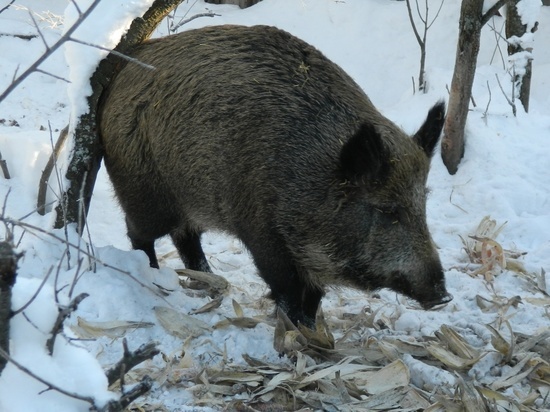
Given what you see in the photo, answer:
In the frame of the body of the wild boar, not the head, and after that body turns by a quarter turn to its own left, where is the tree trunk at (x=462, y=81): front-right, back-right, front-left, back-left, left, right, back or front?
front

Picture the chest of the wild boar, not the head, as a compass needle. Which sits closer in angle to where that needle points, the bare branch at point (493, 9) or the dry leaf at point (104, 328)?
the bare branch

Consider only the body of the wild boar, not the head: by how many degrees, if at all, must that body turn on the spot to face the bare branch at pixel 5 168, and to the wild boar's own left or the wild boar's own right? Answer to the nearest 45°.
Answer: approximately 180°

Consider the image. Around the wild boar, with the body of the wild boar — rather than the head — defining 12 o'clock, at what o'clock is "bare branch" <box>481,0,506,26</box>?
The bare branch is roughly at 9 o'clock from the wild boar.

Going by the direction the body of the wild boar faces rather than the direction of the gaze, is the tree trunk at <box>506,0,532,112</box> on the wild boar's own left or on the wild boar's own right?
on the wild boar's own left

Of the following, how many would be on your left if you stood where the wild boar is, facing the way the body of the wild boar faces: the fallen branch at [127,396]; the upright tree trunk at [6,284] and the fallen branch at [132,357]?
0

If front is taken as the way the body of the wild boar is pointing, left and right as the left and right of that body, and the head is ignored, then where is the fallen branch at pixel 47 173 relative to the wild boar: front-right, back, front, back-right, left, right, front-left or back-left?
back

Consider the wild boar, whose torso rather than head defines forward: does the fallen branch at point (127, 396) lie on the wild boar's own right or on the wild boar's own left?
on the wild boar's own right

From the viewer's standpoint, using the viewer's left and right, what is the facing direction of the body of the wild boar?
facing the viewer and to the right of the viewer

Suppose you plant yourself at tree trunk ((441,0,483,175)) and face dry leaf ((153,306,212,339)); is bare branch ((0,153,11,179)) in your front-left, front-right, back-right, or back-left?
front-right

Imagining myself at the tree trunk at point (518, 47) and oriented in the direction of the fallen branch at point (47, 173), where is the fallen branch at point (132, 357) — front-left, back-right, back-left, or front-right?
front-left

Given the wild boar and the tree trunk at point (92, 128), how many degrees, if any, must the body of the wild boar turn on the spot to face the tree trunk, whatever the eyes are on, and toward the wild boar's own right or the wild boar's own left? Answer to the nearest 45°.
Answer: approximately 180°

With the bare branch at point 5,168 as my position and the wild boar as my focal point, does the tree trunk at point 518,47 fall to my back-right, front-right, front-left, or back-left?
front-left

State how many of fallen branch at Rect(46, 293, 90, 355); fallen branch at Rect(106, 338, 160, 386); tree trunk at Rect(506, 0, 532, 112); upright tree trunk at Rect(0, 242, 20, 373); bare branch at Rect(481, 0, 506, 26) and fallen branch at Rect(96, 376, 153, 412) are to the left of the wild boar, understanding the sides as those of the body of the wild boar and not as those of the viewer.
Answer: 2
